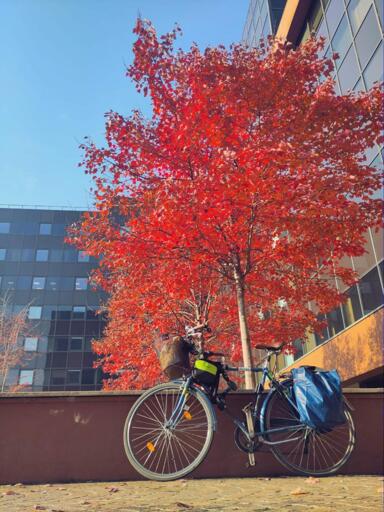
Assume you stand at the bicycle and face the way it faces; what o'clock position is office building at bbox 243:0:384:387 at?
The office building is roughly at 4 o'clock from the bicycle.

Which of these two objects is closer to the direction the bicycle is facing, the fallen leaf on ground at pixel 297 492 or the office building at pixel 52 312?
the office building

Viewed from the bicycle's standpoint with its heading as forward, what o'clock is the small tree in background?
The small tree in background is roughly at 2 o'clock from the bicycle.

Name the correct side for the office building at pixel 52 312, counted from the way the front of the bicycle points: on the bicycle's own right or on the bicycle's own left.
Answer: on the bicycle's own right

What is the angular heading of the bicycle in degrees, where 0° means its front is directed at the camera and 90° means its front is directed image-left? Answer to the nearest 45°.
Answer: approximately 90°
